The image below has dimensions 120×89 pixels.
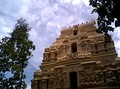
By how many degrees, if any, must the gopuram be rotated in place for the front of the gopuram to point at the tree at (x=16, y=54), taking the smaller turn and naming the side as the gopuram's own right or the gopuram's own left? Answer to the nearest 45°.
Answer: approximately 45° to the gopuram's own right

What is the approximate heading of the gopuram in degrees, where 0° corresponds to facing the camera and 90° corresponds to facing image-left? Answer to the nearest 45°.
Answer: approximately 0°
